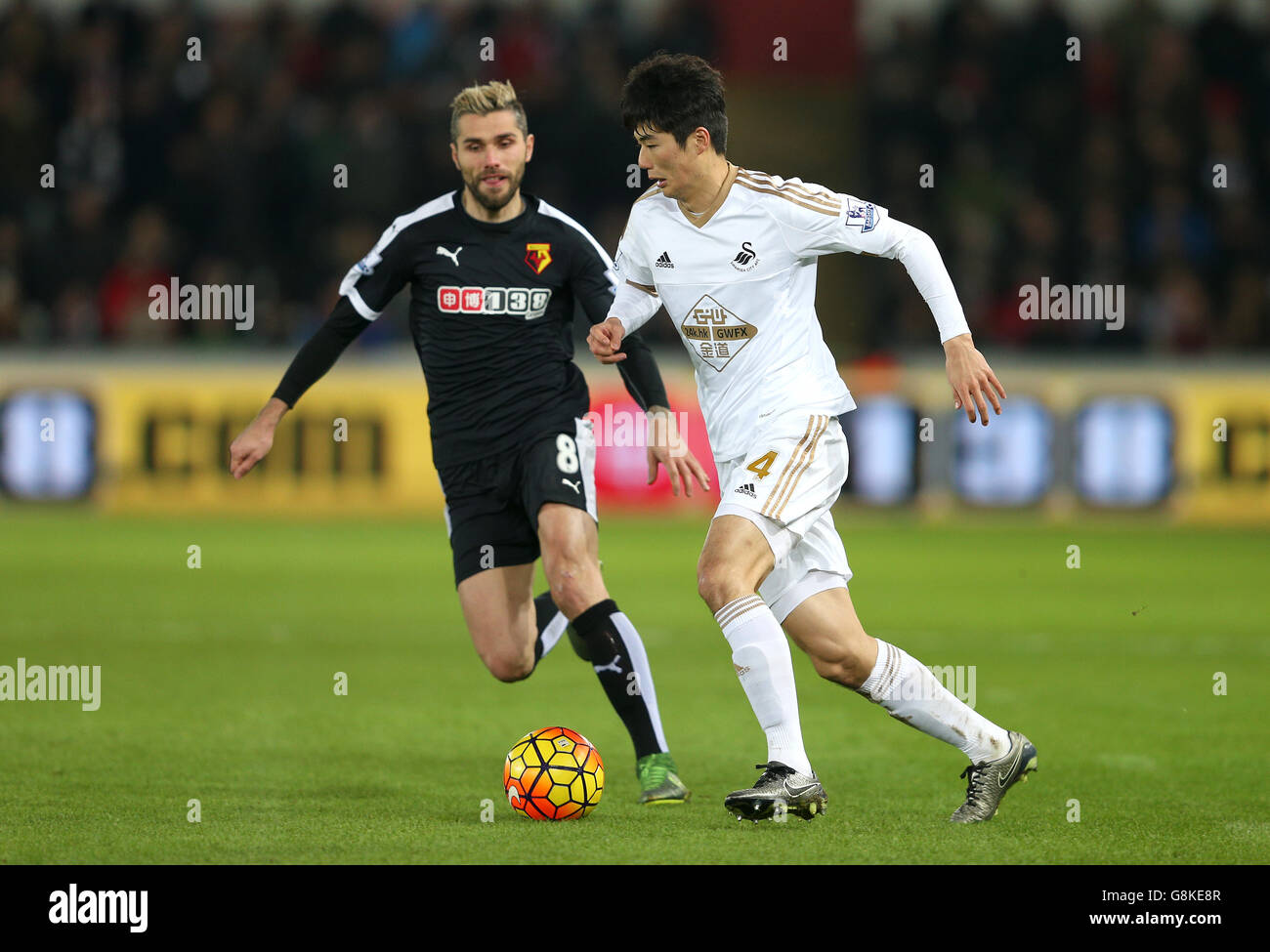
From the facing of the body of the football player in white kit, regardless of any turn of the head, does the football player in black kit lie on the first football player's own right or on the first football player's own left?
on the first football player's own right

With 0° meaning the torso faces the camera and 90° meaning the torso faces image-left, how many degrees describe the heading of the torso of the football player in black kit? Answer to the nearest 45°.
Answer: approximately 0°

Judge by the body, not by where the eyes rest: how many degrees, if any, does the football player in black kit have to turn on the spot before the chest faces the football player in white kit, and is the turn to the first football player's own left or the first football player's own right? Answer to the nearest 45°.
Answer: approximately 45° to the first football player's own left
